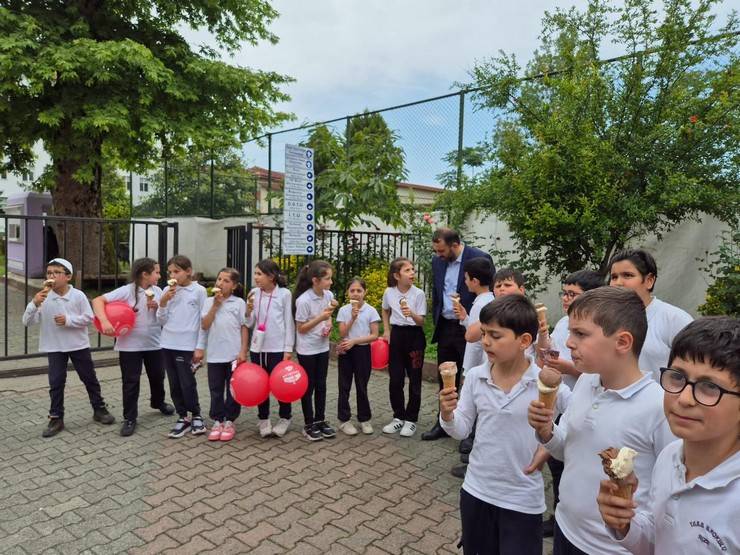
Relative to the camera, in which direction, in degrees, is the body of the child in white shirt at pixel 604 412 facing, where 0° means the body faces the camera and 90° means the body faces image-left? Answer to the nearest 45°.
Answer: approximately 45°

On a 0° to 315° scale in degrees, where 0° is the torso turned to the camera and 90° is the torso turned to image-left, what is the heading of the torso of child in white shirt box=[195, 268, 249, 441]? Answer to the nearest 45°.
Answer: approximately 0°

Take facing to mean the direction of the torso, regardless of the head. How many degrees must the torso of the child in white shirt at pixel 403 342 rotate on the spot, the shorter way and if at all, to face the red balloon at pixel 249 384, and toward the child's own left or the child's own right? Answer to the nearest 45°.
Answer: approximately 45° to the child's own right

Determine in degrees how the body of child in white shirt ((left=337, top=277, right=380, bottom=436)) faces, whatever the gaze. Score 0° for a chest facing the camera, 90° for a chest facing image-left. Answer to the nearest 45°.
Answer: approximately 0°

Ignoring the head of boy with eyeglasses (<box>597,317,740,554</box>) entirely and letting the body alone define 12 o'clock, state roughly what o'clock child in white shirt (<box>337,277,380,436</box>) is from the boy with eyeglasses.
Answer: The child in white shirt is roughly at 3 o'clock from the boy with eyeglasses.

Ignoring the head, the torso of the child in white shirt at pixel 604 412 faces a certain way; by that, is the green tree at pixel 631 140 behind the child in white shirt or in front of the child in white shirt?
behind

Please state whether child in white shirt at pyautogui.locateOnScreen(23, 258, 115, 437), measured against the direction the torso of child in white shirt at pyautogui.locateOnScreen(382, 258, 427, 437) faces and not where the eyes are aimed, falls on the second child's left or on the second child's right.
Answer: on the second child's right

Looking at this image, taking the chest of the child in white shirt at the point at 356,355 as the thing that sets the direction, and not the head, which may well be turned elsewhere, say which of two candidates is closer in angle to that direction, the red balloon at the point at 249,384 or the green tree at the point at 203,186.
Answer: the red balloon

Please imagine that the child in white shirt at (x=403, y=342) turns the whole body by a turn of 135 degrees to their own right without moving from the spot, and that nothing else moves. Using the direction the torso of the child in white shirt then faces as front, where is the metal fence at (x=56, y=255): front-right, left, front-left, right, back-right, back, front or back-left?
front

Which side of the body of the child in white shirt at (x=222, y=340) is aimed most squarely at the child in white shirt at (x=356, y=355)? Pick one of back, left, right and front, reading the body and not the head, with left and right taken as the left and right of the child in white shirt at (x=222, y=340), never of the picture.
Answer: left
